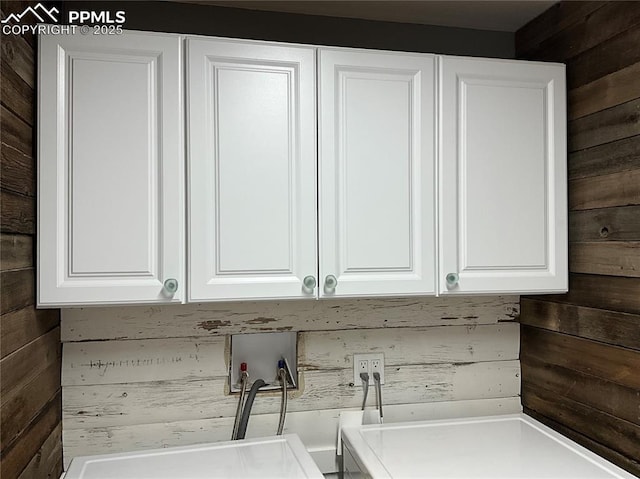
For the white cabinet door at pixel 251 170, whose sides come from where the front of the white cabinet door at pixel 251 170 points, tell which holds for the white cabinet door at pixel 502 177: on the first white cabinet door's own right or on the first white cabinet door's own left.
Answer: on the first white cabinet door's own left

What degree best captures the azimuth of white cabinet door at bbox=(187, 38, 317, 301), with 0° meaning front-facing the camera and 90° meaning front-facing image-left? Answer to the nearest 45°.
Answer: approximately 0°

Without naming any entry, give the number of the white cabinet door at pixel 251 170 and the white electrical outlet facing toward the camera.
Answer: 2

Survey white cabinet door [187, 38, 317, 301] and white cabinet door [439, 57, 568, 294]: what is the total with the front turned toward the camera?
2
